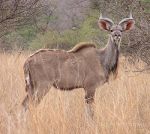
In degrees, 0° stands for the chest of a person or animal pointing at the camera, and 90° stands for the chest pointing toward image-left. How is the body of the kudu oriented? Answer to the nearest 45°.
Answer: approximately 270°
